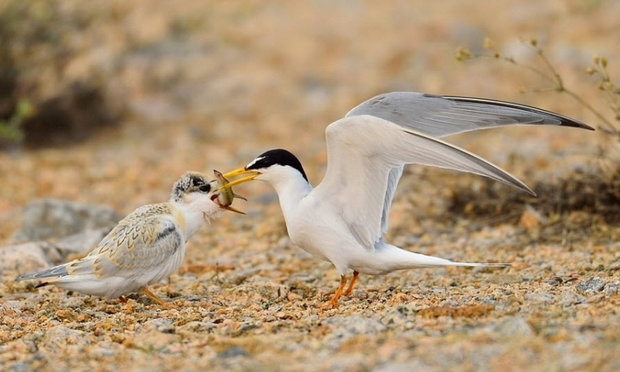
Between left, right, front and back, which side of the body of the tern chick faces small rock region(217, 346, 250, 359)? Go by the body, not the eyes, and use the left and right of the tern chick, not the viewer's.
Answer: right

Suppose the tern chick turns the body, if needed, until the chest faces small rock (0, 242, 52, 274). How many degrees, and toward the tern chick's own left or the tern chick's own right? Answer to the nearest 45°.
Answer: approximately 135° to the tern chick's own left

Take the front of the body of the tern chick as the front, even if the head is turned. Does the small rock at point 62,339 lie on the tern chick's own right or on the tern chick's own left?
on the tern chick's own right

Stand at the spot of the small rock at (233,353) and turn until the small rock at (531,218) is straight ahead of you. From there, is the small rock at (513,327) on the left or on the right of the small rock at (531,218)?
right

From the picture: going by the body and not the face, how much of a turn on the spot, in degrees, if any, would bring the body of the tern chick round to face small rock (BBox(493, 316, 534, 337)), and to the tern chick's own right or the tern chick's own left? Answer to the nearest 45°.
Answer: approximately 45° to the tern chick's own right

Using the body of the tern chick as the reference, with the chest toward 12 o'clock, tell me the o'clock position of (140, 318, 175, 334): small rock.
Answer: The small rock is roughly at 3 o'clock from the tern chick.

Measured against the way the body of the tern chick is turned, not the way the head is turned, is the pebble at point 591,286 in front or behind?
in front

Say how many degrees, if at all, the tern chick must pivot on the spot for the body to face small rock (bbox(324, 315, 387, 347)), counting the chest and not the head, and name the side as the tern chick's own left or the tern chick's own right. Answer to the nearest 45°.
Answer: approximately 45° to the tern chick's own right

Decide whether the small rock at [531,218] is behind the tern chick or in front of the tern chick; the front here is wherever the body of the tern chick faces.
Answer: in front

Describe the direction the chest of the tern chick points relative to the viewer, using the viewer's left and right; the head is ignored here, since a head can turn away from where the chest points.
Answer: facing to the right of the viewer

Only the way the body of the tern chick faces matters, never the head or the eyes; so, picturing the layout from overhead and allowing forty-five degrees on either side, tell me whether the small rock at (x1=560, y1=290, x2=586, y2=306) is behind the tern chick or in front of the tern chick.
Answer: in front

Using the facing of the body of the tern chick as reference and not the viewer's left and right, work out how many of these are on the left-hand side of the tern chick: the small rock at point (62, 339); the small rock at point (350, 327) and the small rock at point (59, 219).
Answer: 1

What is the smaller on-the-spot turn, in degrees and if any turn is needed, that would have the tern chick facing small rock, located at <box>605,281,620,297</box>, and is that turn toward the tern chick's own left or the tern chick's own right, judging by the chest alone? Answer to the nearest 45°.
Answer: approximately 45° to the tern chick's own right

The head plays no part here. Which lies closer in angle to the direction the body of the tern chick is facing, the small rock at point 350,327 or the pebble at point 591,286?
the pebble
